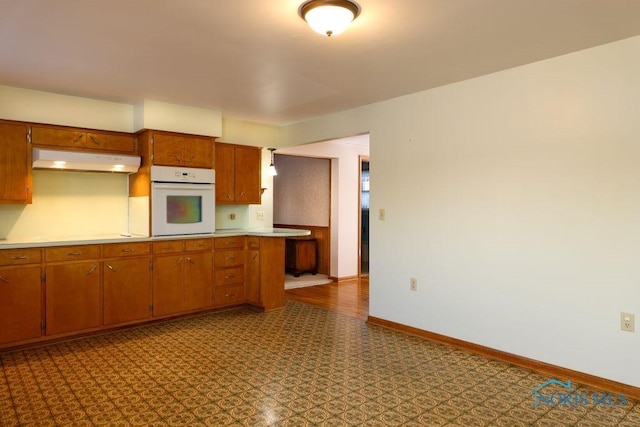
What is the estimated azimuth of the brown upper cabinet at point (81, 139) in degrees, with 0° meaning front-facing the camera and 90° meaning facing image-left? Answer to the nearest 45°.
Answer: approximately 0°

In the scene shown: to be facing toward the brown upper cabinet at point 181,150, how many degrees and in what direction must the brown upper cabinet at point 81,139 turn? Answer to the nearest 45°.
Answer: approximately 90° to its left

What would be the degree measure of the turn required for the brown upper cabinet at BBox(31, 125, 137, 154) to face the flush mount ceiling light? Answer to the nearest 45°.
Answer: approximately 45° to its left

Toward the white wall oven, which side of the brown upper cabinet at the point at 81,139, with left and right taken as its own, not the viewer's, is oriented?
left

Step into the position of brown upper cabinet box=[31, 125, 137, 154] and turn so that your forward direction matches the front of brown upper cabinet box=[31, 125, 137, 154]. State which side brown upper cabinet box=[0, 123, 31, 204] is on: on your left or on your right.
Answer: on your right
